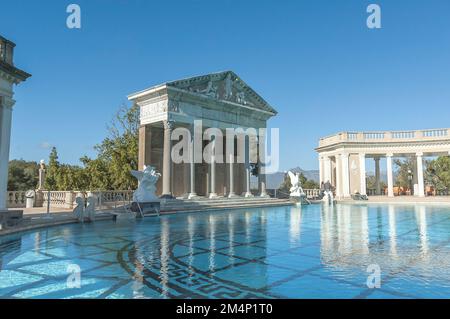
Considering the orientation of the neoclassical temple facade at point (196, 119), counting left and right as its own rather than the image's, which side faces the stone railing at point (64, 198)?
right

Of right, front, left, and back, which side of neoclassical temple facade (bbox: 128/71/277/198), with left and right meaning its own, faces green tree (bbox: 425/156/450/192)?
left

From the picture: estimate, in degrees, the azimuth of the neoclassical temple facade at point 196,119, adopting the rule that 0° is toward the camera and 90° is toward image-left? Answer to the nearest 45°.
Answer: approximately 315°

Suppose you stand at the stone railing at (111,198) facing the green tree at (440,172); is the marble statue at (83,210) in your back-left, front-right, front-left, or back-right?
back-right

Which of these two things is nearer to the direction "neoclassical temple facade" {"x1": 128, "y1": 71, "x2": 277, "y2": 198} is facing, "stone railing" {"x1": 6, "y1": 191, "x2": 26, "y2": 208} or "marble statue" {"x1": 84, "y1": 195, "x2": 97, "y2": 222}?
the marble statue

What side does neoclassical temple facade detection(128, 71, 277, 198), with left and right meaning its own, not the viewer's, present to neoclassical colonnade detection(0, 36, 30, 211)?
right

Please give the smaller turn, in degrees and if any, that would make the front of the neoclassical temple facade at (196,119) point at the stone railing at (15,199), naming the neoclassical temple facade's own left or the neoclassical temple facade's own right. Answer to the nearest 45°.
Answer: approximately 135° to the neoclassical temple facade's own right

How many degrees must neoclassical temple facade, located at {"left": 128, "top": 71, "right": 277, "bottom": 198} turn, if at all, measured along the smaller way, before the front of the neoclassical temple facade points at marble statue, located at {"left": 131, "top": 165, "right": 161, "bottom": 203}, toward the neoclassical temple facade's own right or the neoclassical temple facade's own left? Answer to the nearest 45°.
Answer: approximately 45° to the neoclassical temple facade's own right

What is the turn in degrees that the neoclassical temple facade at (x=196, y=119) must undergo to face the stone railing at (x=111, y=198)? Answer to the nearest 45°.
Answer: approximately 90° to its right

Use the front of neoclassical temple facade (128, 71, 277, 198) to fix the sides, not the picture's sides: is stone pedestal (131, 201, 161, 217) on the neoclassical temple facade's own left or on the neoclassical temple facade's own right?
on the neoclassical temple facade's own right

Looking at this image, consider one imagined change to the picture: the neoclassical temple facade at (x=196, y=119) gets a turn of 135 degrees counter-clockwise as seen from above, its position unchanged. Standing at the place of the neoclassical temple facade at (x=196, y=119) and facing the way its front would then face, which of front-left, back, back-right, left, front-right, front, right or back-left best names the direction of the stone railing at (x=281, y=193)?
front-right

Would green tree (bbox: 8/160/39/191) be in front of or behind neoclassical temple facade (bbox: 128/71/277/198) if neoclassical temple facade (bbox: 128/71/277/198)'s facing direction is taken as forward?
behind
